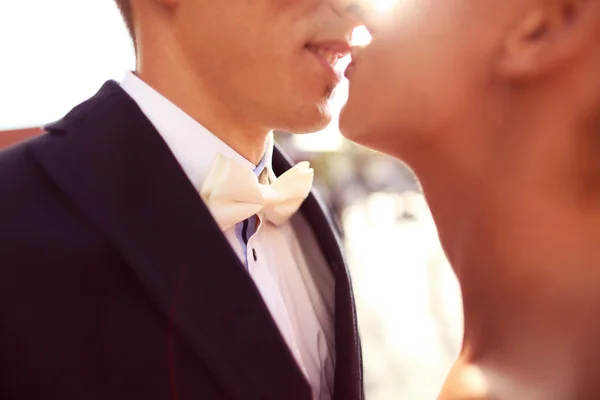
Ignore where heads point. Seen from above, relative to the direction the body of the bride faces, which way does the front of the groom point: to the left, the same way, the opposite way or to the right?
the opposite way

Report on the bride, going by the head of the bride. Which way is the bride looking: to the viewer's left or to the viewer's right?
to the viewer's left

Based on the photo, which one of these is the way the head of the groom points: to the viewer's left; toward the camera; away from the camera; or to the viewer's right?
to the viewer's right

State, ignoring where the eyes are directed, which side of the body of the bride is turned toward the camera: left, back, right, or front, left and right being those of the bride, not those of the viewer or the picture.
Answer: left

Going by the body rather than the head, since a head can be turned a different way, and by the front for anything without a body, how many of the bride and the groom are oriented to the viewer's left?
1
